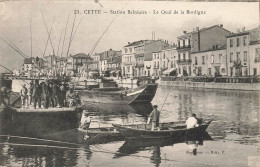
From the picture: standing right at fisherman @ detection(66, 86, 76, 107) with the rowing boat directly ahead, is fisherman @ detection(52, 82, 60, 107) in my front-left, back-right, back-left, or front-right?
back-right

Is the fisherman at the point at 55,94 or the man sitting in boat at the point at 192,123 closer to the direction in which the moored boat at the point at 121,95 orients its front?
the man sitting in boat

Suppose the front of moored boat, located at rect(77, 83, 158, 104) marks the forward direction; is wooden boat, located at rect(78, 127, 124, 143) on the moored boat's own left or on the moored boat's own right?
on the moored boat's own right

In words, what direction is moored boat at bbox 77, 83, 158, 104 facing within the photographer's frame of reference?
facing to the right of the viewer

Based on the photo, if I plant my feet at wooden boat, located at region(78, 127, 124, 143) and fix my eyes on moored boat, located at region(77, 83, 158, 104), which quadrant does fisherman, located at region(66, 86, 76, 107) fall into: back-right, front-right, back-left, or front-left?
front-left

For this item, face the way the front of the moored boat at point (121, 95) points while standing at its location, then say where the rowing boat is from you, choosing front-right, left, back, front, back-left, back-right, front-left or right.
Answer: right

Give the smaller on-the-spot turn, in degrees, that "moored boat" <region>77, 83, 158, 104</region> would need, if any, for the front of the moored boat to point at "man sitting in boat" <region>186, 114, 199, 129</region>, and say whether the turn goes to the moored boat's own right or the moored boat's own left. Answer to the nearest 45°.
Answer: approximately 90° to the moored boat's own right

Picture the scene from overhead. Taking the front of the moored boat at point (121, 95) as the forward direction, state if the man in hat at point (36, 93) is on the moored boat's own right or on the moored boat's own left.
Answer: on the moored boat's own right

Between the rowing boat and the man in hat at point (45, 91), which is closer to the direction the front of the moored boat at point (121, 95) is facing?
the rowing boat

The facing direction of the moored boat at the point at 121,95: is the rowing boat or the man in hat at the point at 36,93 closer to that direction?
the rowing boat

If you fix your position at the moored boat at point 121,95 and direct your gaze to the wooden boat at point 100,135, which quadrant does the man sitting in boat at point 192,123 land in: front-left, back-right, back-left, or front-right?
front-left

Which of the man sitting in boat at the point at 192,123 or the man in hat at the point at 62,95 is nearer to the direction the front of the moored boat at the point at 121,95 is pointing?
the man sitting in boat
